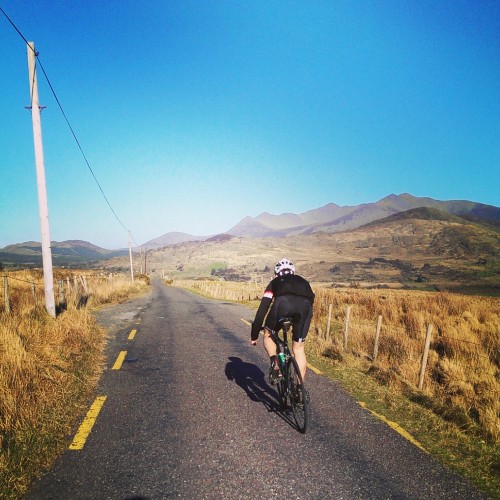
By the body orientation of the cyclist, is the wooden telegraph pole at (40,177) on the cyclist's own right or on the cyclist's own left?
on the cyclist's own left

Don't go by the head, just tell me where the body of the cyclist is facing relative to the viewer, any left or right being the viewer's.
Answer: facing away from the viewer
